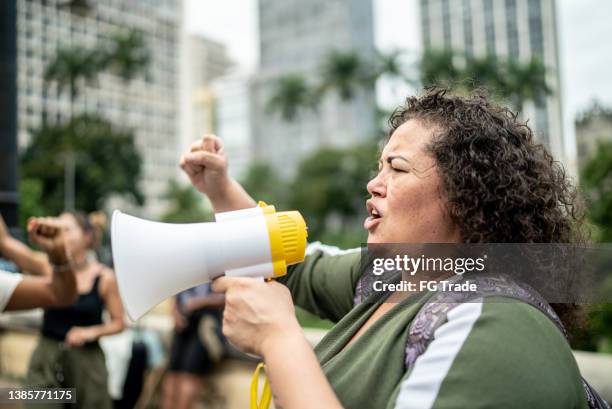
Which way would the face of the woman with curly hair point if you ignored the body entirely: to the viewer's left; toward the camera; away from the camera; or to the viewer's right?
to the viewer's left

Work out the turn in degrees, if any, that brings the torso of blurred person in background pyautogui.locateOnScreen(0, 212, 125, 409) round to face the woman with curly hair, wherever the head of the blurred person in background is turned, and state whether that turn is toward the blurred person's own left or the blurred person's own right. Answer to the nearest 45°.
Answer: approximately 45° to the blurred person's own left

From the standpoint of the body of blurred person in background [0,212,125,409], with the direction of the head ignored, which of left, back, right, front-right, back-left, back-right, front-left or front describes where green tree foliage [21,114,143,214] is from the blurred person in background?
back-right

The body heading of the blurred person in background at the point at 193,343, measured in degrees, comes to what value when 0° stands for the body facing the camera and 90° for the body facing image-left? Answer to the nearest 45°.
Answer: approximately 45°

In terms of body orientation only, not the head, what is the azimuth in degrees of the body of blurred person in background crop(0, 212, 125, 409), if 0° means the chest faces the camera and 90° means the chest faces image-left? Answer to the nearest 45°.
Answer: approximately 45°

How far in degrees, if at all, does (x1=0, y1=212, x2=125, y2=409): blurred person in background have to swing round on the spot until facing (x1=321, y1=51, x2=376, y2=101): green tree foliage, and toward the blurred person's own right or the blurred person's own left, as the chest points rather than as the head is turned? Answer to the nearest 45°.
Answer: approximately 180°

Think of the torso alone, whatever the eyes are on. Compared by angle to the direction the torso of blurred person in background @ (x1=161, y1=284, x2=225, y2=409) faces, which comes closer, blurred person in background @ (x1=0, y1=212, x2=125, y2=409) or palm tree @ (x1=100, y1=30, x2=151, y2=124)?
the blurred person in background
